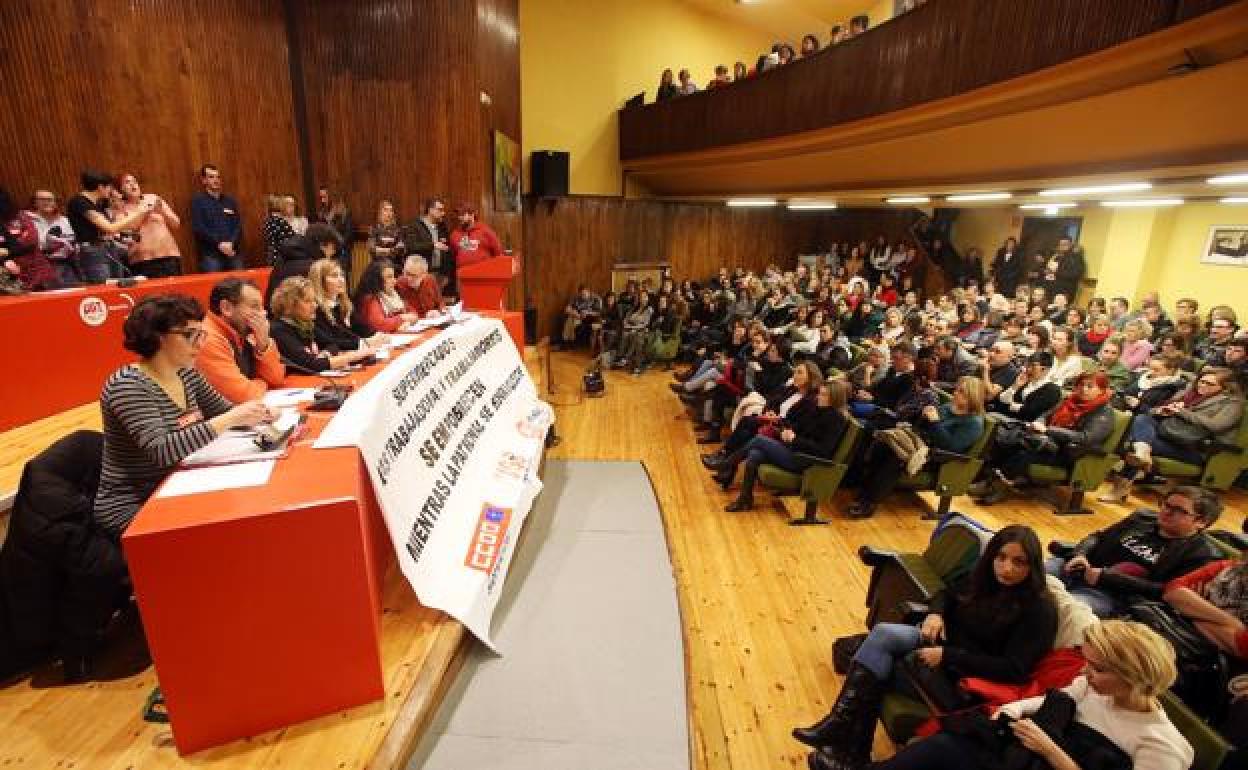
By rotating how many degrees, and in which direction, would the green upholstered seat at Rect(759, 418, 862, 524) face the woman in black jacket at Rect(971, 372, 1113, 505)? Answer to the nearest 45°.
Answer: approximately 135° to its right

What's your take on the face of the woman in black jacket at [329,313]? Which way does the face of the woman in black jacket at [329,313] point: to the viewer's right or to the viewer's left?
to the viewer's right

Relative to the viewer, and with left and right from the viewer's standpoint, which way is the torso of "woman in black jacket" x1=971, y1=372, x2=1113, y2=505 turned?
facing to the left of the viewer

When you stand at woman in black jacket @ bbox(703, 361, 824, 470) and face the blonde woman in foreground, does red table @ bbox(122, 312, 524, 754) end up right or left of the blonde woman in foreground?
right

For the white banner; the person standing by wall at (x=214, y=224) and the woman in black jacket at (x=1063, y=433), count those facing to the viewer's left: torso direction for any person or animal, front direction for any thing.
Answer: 1

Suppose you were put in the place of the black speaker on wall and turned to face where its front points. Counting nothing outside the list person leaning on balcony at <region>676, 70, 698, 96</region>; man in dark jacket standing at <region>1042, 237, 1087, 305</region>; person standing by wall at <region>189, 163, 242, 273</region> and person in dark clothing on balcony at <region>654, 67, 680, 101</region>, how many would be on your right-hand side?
1

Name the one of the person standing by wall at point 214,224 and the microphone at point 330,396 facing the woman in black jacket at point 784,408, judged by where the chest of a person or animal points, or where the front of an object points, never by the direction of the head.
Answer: the person standing by wall

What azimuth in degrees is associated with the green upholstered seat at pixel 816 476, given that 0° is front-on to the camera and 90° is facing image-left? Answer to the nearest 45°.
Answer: approximately 90°

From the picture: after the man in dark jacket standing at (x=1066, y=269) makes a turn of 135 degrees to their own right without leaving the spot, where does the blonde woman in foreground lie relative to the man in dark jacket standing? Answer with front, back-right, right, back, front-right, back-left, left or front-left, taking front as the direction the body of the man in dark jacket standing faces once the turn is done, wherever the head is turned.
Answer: back

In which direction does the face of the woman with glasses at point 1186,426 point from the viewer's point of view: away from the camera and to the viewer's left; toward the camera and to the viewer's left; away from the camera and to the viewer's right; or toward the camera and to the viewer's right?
toward the camera and to the viewer's left

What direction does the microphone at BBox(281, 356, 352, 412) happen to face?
to the viewer's left

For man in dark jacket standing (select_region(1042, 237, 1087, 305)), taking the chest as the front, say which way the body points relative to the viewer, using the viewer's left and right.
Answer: facing the viewer and to the left of the viewer

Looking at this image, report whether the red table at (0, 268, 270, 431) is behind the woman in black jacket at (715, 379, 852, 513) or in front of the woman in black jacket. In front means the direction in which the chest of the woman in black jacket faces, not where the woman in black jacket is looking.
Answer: in front

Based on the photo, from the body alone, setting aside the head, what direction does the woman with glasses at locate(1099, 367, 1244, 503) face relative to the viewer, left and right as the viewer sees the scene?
facing to the left of the viewer

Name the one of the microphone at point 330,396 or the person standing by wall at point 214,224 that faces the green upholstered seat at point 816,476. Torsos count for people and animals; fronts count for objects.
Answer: the person standing by wall

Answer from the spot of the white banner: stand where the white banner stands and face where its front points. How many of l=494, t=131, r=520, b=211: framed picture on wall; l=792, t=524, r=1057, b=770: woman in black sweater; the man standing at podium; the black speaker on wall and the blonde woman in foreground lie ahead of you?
2

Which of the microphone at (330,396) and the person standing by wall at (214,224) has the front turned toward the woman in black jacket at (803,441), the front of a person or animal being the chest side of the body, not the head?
the person standing by wall
